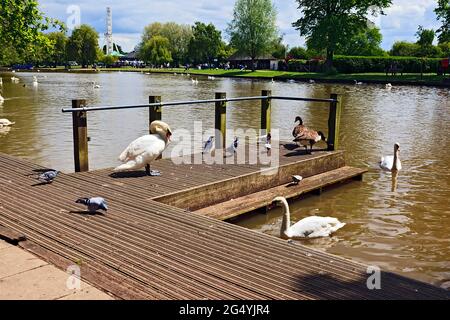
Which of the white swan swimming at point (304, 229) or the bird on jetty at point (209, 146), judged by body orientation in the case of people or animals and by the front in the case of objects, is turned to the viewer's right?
the bird on jetty

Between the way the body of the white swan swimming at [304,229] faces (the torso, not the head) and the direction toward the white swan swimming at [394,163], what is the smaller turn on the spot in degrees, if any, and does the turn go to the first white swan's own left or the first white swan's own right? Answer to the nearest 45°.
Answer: approximately 90° to the first white swan's own right

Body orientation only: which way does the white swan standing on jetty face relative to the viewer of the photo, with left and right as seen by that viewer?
facing to the right of the viewer

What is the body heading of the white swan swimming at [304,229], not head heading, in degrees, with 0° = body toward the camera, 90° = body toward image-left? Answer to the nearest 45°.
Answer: approximately 90°

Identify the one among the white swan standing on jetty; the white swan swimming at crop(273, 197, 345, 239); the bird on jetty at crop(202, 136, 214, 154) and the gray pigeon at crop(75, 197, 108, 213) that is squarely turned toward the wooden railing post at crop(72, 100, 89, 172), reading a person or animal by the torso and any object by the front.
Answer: the white swan swimming

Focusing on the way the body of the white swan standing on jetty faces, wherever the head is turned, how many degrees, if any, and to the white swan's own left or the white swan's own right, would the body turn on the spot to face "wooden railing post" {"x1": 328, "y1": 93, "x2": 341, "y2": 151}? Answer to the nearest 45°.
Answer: approximately 45° to the white swan's own left

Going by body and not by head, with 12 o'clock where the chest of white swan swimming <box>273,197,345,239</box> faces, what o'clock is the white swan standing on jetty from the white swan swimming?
The white swan standing on jetty is roughly at 12 o'clock from the white swan swimming.

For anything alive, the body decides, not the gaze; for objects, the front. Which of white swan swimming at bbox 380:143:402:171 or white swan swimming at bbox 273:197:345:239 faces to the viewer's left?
white swan swimming at bbox 273:197:345:239

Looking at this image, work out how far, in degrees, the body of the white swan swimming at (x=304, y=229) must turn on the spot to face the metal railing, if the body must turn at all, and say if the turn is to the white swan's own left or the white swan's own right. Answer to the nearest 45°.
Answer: approximately 45° to the white swan's own right

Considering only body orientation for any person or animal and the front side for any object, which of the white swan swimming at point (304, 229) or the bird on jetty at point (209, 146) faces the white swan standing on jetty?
the white swan swimming

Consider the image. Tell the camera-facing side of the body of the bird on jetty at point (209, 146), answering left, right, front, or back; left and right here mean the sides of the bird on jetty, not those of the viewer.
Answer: right

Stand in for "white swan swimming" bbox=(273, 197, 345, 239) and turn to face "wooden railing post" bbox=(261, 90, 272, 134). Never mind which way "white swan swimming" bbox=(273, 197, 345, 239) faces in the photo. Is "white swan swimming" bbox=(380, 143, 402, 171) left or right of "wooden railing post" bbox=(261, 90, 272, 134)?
right
